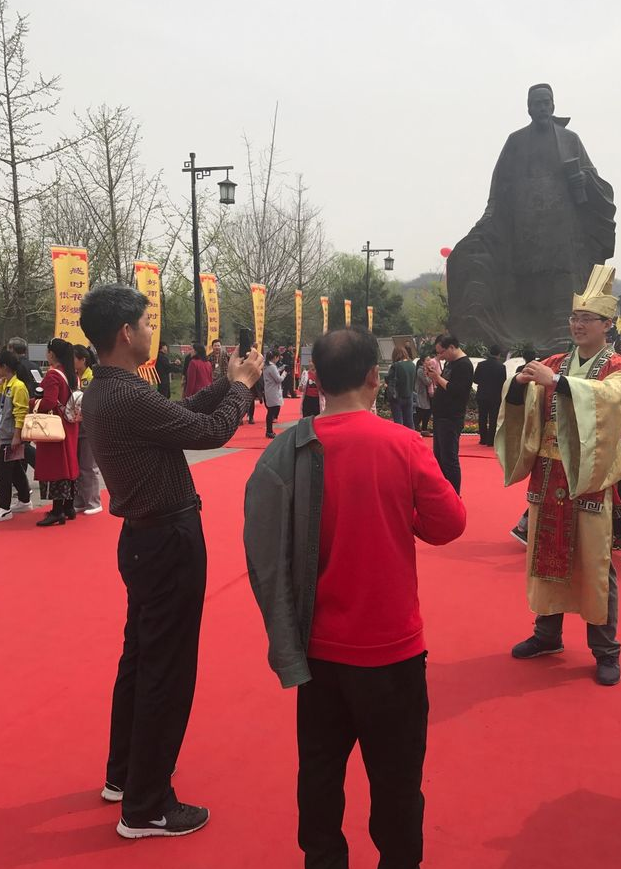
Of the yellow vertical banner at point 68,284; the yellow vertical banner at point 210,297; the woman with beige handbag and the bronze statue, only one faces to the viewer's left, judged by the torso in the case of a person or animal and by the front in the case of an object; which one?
the woman with beige handbag

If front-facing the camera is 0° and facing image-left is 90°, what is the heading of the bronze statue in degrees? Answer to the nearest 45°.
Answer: approximately 0°

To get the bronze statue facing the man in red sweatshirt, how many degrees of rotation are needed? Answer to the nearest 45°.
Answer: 0° — it already faces them

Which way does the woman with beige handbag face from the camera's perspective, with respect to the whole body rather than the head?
to the viewer's left

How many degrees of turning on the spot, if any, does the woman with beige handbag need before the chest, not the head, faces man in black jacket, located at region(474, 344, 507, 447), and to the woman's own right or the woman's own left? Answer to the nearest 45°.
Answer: approximately 135° to the woman's own right

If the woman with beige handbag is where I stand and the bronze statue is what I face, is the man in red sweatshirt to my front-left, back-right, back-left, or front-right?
back-right

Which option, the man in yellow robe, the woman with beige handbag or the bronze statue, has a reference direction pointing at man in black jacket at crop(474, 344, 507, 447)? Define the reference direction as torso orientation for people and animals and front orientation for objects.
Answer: the bronze statue

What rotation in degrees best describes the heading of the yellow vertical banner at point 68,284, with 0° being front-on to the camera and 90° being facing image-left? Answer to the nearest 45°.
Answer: approximately 0°

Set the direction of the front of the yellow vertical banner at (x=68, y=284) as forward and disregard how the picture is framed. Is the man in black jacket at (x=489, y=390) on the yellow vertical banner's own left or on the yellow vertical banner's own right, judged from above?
on the yellow vertical banner's own left

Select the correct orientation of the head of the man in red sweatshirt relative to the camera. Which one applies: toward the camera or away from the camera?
away from the camera
